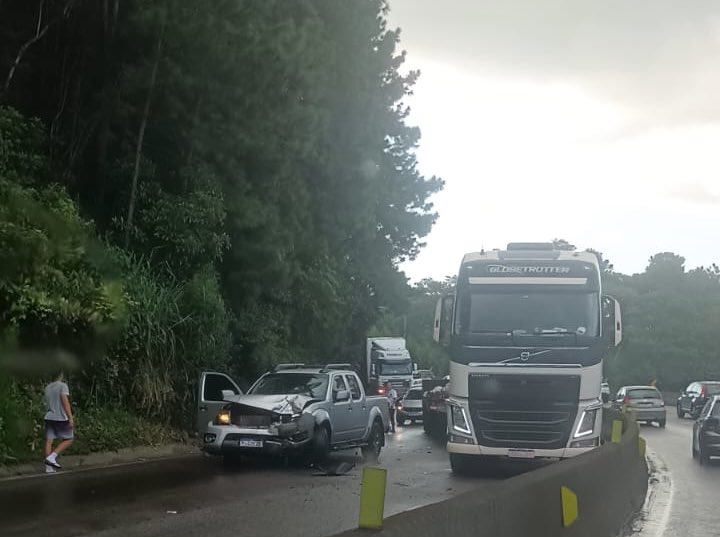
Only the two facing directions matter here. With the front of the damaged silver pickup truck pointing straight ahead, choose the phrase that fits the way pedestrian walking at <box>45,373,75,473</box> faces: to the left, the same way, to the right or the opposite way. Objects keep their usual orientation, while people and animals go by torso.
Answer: the opposite way

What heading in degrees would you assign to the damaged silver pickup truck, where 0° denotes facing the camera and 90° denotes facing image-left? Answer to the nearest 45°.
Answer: approximately 45°

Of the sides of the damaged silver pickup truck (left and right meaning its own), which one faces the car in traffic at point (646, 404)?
back

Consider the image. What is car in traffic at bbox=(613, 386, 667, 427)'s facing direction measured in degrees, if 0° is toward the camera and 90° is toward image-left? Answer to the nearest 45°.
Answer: approximately 135°

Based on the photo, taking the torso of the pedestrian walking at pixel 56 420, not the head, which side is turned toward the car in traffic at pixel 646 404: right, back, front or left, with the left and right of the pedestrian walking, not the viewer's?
front

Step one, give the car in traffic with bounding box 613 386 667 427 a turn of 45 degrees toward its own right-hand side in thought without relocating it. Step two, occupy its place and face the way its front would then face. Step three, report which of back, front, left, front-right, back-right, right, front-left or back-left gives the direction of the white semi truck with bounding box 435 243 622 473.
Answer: back

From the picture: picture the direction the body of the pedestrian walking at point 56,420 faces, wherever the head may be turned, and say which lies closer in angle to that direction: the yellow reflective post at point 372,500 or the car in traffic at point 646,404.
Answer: the car in traffic

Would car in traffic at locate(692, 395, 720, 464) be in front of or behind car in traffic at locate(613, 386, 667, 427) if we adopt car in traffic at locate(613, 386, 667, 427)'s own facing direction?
behind

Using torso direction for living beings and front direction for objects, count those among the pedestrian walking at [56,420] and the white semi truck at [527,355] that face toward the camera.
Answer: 1

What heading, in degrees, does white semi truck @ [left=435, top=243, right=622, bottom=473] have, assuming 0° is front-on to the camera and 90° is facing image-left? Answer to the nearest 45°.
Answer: approximately 0°

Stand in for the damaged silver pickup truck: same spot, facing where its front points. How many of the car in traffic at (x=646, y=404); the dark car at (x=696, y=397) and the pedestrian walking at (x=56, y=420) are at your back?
2

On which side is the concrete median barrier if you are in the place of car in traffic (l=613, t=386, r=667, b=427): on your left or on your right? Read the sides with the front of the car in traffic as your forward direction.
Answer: on your left

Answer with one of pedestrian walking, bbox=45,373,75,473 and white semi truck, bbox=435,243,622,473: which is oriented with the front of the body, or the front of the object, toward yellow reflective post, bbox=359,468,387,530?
the white semi truck

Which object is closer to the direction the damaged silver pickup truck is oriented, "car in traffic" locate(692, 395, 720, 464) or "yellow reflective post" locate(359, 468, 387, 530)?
the yellow reflective post
